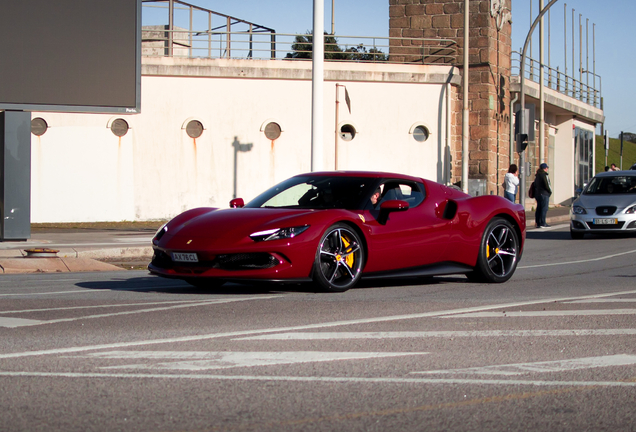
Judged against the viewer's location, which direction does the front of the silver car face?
facing the viewer

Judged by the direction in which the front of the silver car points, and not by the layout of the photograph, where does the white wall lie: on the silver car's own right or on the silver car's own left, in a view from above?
on the silver car's own right

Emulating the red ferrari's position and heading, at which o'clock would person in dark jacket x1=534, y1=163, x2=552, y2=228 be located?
The person in dark jacket is roughly at 5 o'clock from the red ferrari.

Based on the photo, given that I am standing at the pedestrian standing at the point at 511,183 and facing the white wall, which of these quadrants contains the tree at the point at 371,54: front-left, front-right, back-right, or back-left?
front-right

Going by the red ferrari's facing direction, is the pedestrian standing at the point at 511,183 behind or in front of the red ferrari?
behind

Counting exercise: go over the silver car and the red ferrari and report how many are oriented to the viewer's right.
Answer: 0

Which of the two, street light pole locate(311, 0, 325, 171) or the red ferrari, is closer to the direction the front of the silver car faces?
the red ferrari

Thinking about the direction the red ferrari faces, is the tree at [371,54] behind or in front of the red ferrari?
behind

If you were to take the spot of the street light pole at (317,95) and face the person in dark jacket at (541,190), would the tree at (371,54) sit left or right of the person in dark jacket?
left
